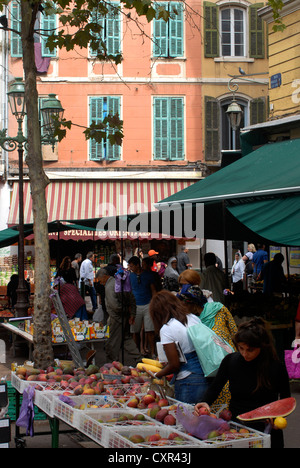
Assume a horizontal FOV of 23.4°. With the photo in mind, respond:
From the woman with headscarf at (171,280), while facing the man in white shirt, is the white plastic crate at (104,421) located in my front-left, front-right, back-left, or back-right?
back-left

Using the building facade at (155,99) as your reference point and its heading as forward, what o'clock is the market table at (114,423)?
The market table is roughly at 12 o'clock from the building facade.

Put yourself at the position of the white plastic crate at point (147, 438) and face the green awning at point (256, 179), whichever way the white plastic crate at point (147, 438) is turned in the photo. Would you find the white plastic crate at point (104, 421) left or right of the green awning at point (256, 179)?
left

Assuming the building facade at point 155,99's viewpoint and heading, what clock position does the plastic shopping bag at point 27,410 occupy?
The plastic shopping bag is roughly at 12 o'clock from the building facade.

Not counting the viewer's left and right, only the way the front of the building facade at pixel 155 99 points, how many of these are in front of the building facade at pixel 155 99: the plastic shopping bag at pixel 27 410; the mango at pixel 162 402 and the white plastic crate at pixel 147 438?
3

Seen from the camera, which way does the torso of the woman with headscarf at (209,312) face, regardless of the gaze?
to the viewer's left
